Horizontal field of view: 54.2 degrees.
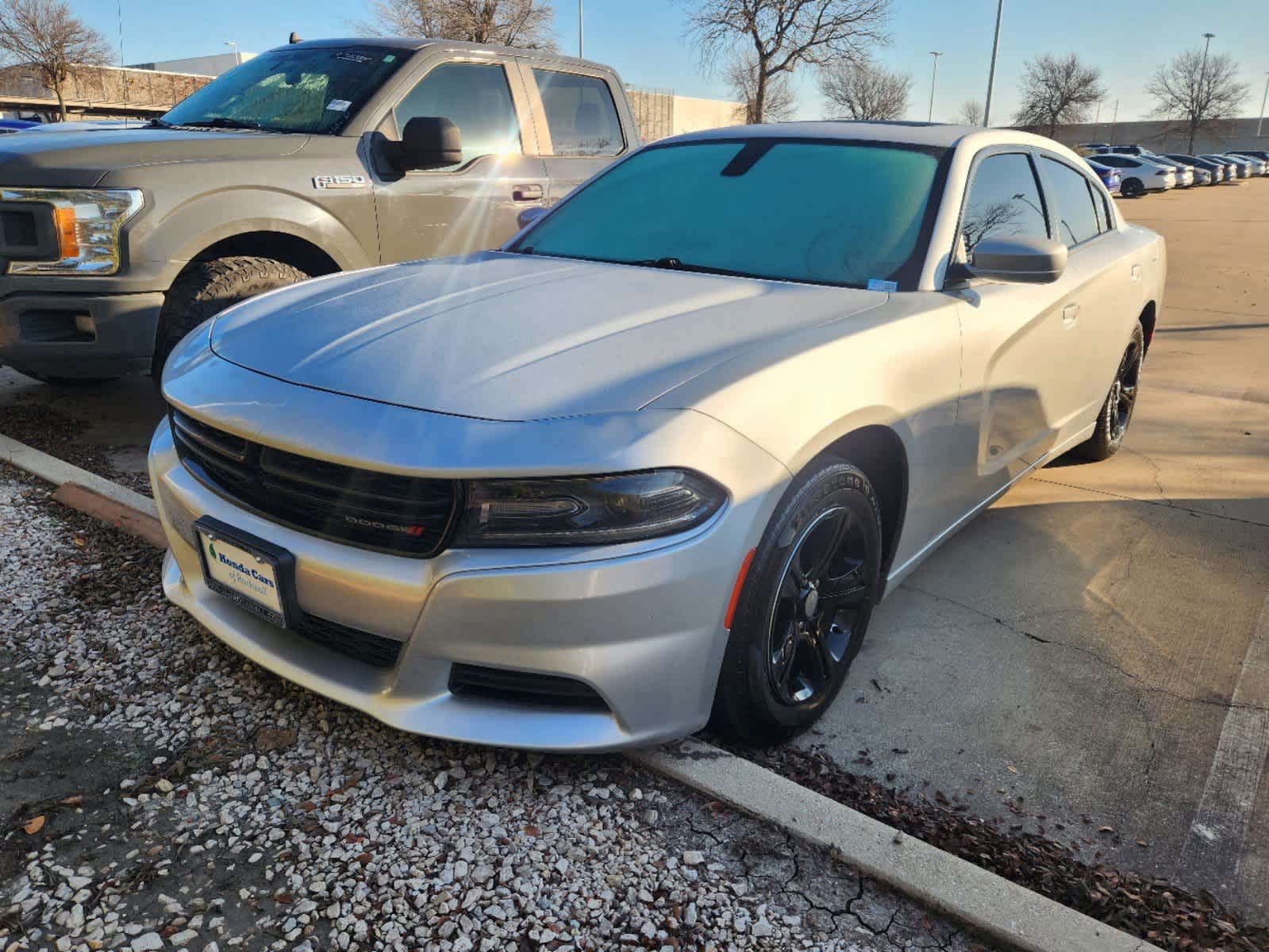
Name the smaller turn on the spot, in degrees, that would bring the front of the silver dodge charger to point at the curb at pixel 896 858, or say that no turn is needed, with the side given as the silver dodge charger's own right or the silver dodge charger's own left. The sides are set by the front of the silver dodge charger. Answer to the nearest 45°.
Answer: approximately 90° to the silver dodge charger's own left

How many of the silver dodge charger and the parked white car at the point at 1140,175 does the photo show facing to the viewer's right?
0

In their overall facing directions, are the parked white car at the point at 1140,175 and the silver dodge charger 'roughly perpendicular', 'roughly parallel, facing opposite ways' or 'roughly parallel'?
roughly perpendicular

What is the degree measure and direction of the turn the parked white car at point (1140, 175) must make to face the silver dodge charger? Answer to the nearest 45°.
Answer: approximately 135° to its left

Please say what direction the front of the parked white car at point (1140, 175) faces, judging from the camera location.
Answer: facing away from the viewer and to the left of the viewer

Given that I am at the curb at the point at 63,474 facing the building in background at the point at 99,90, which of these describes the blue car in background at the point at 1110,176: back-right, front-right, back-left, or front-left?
front-right

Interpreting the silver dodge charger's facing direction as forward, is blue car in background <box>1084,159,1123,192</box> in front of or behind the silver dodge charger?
behind

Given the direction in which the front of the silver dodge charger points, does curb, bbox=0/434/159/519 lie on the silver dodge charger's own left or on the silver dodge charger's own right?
on the silver dodge charger's own right

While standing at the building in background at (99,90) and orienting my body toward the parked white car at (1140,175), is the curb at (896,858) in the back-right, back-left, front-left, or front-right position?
front-right

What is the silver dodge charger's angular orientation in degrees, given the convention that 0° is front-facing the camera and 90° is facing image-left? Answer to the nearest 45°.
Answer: approximately 45°
